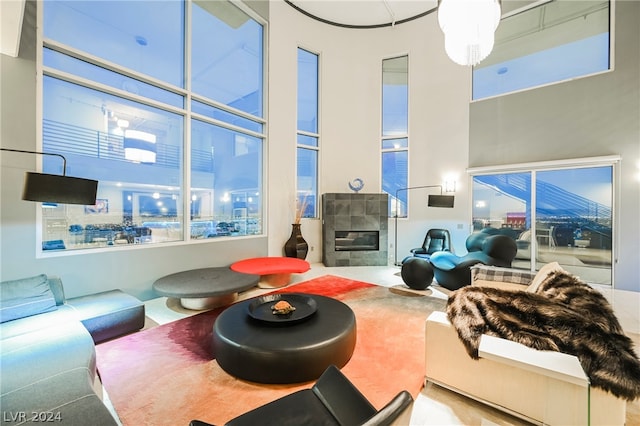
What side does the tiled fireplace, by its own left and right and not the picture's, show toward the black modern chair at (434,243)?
left

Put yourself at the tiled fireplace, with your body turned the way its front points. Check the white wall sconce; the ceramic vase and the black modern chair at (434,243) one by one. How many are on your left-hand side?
2

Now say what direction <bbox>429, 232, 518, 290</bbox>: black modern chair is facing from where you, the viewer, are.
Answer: facing the viewer and to the left of the viewer

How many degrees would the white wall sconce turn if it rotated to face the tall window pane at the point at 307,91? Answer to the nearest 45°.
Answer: approximately 90° to its right

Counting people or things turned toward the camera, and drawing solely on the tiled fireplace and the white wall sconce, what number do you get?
2

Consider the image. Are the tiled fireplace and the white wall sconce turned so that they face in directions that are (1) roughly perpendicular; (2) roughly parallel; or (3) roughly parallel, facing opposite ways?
roughly parallel

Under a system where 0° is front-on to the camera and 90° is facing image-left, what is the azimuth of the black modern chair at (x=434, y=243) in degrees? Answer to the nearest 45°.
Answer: approximately 45°

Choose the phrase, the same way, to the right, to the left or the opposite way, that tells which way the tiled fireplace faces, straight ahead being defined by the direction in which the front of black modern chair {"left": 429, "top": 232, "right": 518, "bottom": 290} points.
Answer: to the left

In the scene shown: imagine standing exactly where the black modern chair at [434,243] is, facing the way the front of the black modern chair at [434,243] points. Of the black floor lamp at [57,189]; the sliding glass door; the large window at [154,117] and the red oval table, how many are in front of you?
3

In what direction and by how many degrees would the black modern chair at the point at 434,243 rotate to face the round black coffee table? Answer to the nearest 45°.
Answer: approximately 45° to its left

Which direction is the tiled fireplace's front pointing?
toward the camera

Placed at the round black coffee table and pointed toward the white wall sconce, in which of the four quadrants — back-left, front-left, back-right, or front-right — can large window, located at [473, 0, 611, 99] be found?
front-right

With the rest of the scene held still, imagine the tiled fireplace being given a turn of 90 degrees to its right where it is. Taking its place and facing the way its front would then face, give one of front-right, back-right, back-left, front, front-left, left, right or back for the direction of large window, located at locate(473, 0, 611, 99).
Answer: back

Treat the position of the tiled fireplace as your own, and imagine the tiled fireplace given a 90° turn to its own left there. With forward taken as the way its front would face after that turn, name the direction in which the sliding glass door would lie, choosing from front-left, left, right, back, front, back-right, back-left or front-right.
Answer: front

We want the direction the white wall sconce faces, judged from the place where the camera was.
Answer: facing the viewer

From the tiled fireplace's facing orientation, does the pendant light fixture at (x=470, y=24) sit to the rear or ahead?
ahead

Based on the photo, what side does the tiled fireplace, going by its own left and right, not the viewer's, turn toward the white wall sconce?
left

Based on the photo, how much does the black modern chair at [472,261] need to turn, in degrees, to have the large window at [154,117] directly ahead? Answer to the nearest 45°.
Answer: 0° — it already faces it

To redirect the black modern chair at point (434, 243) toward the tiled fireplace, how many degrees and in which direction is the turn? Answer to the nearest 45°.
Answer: approximately 45° to its right
